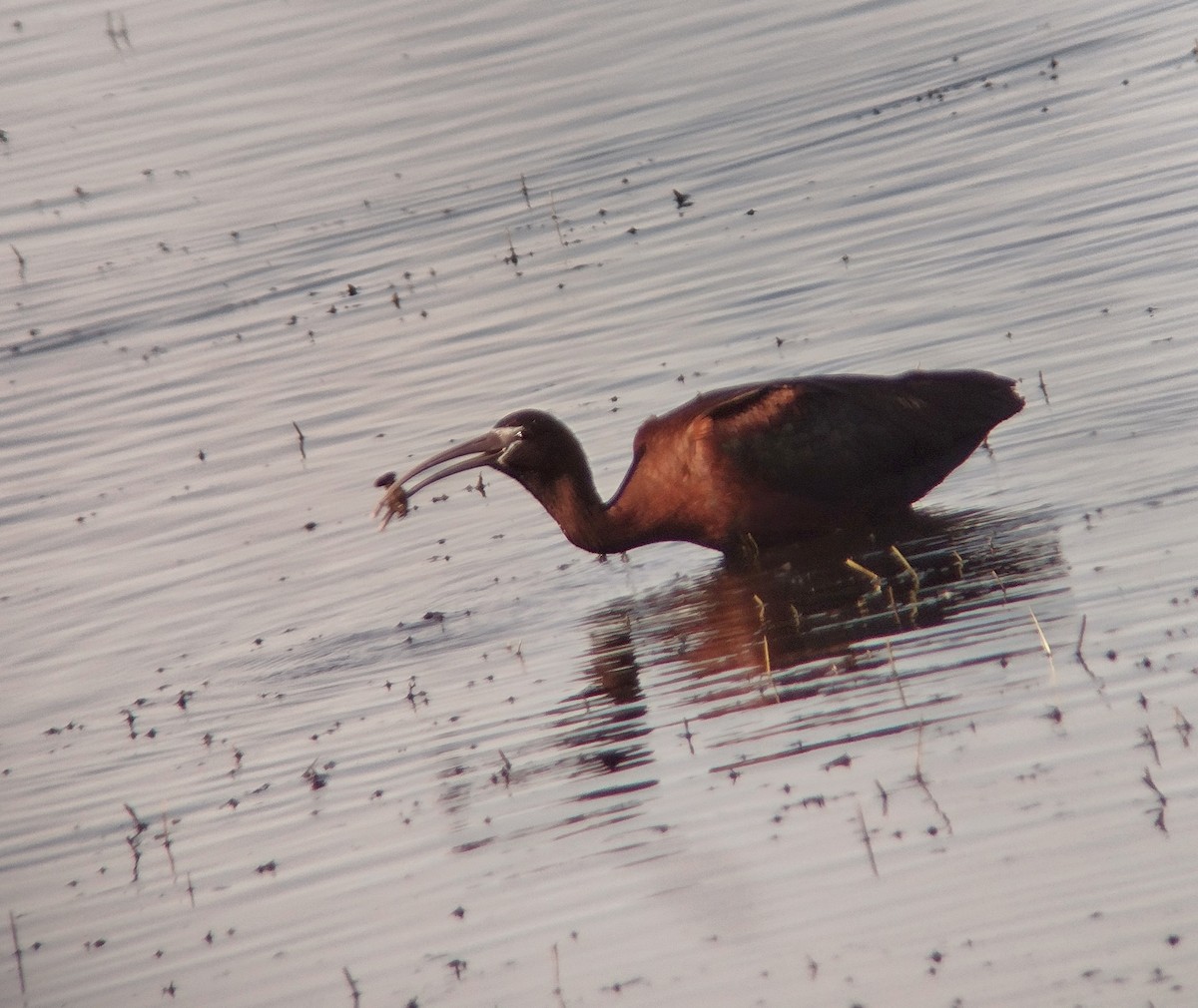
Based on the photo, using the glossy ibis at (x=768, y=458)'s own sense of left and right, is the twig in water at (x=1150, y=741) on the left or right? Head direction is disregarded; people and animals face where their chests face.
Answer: on its left

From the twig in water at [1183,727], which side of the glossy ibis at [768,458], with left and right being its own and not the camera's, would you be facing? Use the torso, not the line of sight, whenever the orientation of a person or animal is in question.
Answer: left

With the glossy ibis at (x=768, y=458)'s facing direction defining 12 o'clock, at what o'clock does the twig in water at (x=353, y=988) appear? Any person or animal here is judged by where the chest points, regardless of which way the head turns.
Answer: The twig in water is roughly at 10 o'clock from the glossy ibis.

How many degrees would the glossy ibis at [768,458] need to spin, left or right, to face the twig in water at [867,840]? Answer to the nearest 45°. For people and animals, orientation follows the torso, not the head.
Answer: approximately 90° to its left

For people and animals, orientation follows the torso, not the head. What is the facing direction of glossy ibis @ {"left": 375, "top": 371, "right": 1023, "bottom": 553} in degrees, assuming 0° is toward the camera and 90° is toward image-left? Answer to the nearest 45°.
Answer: approximately 90°

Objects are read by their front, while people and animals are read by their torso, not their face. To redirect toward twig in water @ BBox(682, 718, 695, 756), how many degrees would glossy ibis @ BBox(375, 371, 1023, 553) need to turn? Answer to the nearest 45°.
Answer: approximately 90° to its left

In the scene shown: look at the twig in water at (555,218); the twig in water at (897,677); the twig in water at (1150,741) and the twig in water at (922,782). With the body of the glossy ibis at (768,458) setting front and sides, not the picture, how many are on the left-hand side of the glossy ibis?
3

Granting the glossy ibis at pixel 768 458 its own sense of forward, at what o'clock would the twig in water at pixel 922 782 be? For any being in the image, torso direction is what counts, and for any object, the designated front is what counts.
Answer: The twig in water is roughly at 9 o'clock from the glossy ibis.

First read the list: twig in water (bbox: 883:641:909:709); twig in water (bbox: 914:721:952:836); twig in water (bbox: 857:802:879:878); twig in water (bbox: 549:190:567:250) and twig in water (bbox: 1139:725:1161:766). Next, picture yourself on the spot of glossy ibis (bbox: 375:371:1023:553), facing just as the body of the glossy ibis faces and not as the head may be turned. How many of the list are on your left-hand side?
4

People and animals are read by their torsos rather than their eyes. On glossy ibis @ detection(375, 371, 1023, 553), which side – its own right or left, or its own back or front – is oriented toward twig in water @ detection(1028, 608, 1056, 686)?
left

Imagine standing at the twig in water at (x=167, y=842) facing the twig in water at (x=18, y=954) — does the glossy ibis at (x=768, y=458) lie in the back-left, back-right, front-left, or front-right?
back-left
